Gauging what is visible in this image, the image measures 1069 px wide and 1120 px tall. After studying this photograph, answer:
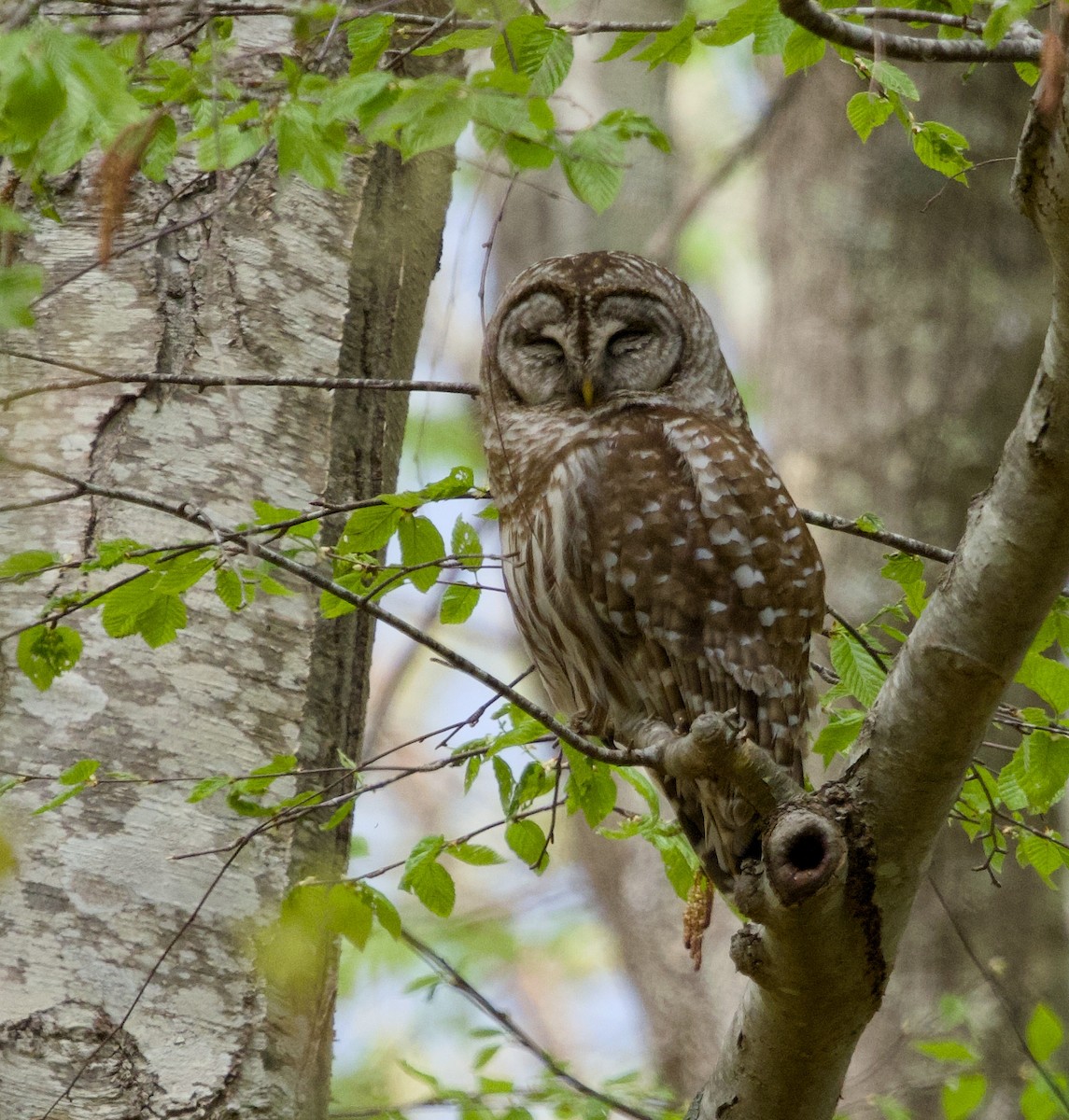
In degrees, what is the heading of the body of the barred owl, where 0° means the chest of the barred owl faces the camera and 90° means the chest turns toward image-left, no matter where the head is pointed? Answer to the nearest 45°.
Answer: approximately 45°

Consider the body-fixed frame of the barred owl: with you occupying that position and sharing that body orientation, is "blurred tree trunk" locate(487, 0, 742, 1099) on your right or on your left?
on your right

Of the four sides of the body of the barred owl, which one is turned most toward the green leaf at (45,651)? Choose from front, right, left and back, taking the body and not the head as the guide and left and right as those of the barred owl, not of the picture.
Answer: front

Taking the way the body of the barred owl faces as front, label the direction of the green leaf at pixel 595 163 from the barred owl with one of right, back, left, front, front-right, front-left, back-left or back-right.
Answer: front-left
